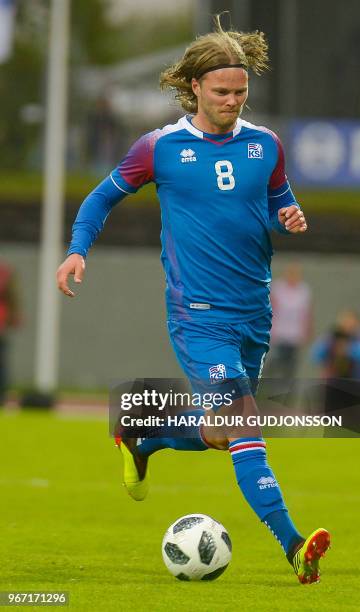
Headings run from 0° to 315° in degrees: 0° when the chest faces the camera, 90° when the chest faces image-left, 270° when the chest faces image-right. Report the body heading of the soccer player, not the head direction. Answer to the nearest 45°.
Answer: approximately 315°

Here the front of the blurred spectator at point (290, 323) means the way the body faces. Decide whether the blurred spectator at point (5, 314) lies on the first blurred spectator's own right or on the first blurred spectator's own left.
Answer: on the first blurred spectator's own right

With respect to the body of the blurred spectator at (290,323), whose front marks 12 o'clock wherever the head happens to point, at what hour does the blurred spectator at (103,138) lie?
the blurred spectator at (103,138) is roughly at 5 o'clock from the blurred spectator at (290,323).

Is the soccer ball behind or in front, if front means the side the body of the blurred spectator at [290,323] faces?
in front

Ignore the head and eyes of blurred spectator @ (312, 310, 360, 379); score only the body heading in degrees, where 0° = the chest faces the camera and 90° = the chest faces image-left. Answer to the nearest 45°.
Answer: approximately 0°

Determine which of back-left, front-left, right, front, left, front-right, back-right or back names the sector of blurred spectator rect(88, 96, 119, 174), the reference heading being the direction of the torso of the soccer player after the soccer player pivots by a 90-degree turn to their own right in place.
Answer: back-right

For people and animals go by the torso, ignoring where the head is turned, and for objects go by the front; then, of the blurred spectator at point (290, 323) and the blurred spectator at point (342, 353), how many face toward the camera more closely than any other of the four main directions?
2

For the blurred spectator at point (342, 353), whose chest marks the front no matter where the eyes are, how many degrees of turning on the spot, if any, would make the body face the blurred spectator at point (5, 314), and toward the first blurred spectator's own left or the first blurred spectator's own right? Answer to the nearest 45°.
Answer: approximately 90° to the first blurred spectator's own right

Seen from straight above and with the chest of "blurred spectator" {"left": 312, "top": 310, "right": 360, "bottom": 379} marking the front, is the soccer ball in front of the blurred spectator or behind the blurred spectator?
in front
